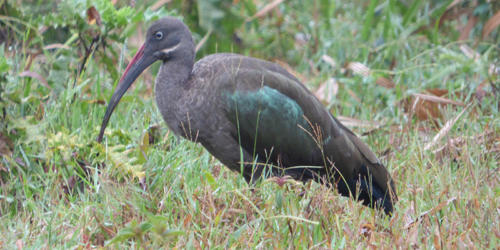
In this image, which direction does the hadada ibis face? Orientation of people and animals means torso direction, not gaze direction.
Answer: to the viewer's left
